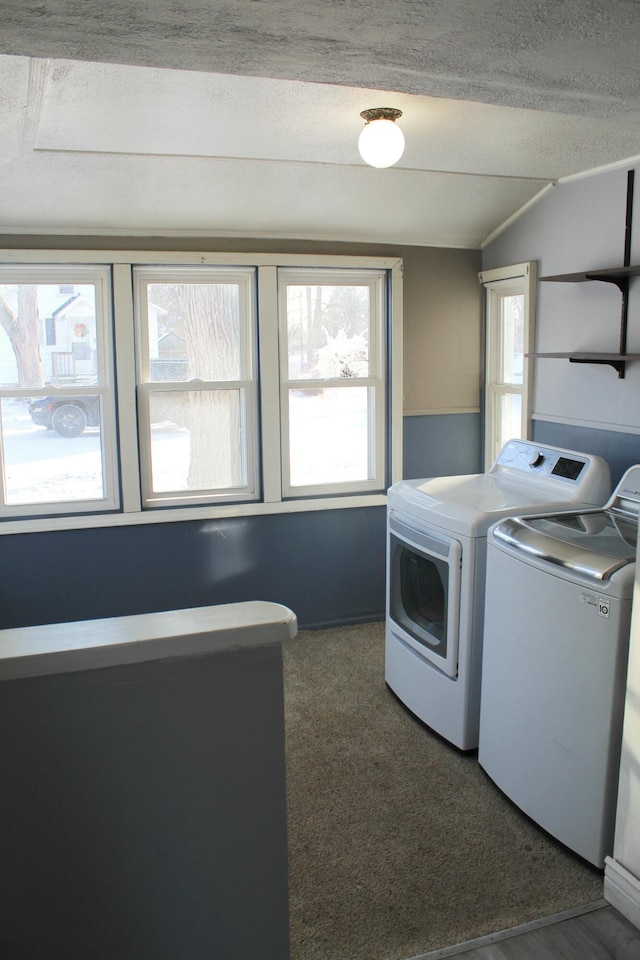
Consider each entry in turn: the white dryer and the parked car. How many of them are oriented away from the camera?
0

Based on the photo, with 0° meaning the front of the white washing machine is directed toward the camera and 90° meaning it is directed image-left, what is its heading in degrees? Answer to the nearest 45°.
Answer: approximately 45°

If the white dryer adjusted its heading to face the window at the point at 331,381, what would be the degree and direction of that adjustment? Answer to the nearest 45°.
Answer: approximately 90° to its right

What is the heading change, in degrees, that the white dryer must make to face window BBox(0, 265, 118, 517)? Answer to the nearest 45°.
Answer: approximately 45° to its right

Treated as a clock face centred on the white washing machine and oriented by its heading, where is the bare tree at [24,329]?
The bare tree is roughly at 2 o'clock from the white washing machine.
